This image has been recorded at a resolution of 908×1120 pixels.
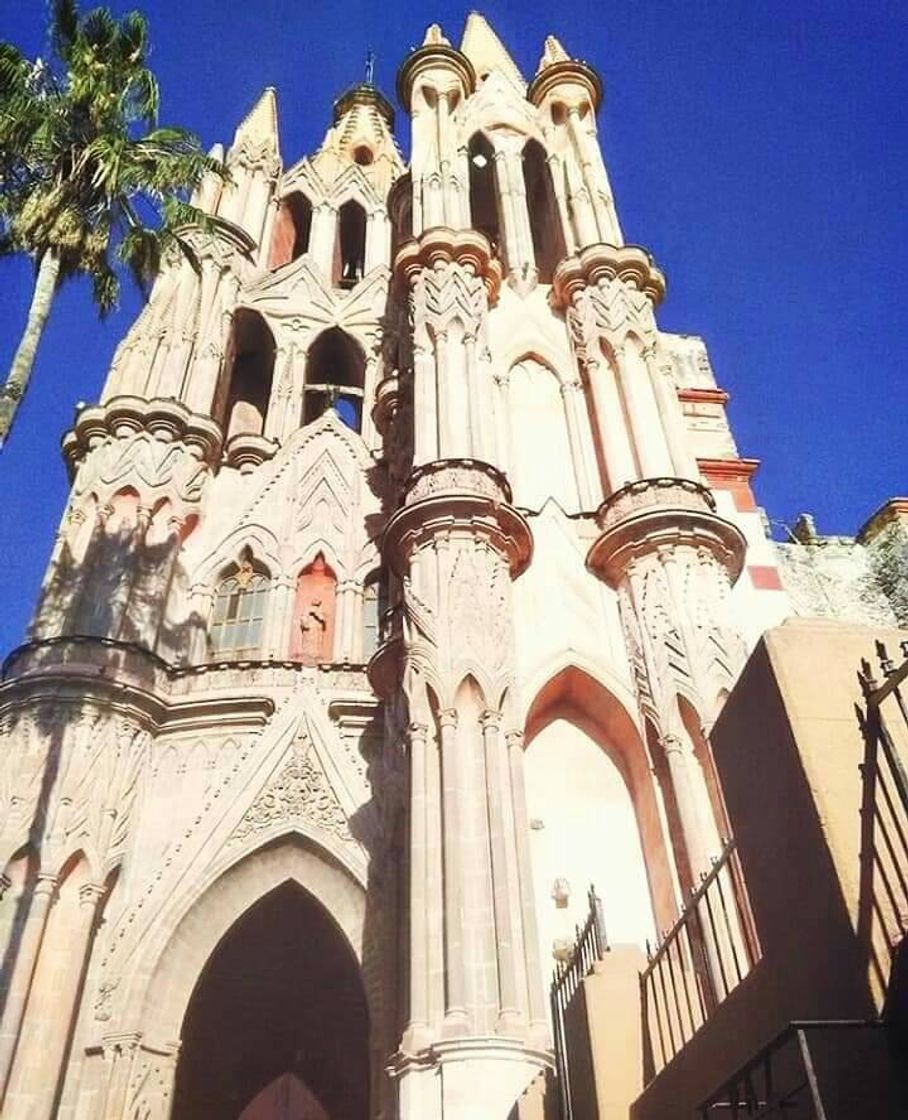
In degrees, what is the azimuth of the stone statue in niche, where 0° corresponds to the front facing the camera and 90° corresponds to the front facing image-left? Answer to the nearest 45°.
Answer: approximately 45°

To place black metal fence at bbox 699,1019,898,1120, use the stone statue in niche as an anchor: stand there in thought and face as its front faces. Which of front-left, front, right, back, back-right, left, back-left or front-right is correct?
front-left

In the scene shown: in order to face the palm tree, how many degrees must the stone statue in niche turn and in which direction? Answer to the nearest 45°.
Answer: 0° — it already faces it

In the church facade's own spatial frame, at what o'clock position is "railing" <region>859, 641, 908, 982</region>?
The railing is roughly at 10 o'clock from the church facade.

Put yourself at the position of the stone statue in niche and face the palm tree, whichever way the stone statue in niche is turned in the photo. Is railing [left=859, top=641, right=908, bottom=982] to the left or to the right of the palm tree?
left
